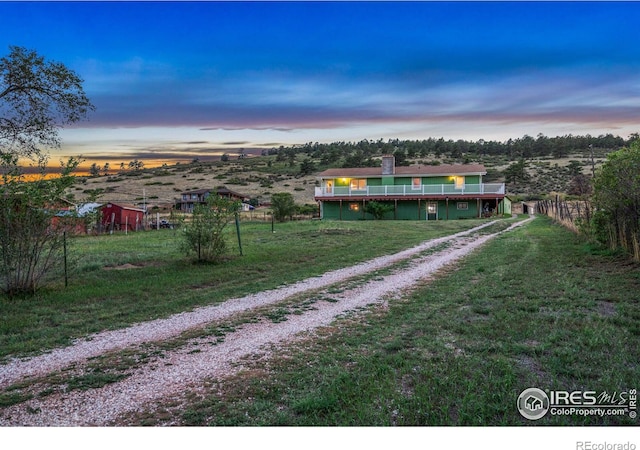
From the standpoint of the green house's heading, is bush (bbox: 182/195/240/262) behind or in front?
in front

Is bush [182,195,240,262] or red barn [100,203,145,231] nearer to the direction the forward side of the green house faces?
the bush

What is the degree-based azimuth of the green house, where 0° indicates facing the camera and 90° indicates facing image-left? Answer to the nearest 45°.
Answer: approximately 0°

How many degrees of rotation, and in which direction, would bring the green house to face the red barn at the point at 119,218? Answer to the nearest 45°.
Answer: approximately 45° to its right
